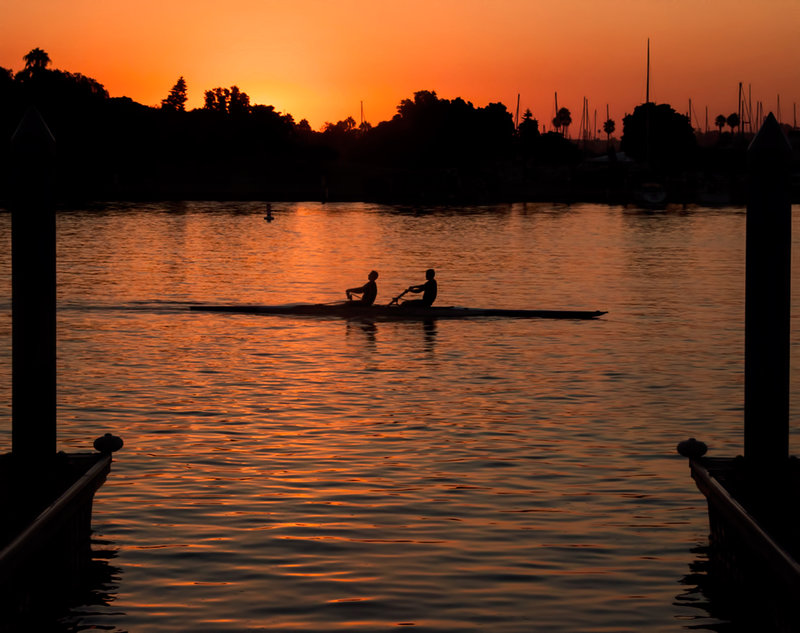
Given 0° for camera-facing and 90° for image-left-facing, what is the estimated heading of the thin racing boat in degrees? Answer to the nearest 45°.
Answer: approximately 270°

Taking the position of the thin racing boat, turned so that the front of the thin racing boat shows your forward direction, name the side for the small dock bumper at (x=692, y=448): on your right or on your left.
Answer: on your right

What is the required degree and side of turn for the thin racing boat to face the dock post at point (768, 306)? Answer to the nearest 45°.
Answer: approximately 90° to its right

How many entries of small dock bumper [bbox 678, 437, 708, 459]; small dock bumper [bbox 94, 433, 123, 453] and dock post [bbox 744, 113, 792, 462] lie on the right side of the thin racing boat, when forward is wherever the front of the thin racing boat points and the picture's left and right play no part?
3

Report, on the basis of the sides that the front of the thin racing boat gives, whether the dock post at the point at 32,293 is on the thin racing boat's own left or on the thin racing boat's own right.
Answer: on the thin racing boat's own right

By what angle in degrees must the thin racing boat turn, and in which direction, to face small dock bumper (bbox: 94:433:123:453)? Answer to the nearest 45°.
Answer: approximately 90° to its right
